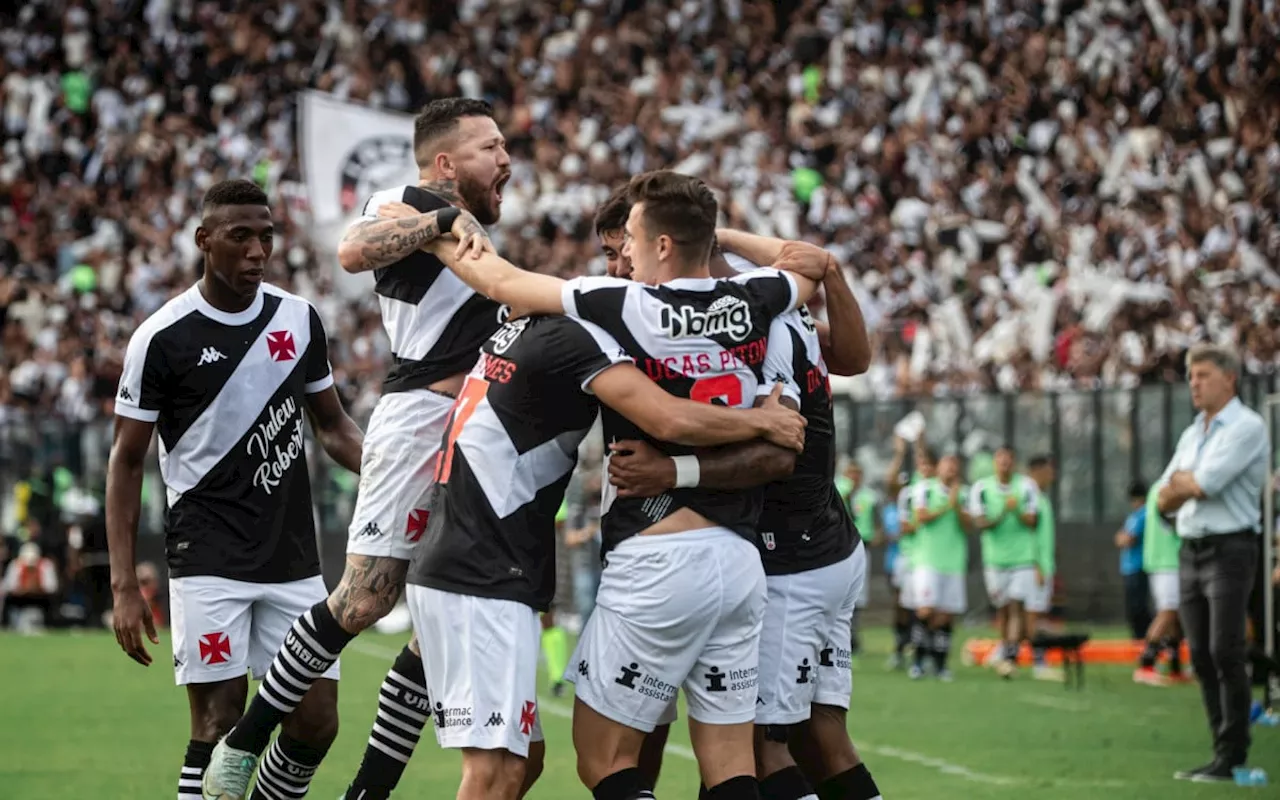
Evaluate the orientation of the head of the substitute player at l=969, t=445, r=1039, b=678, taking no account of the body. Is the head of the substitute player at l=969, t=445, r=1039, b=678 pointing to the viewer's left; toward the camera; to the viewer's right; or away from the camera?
toward the camera

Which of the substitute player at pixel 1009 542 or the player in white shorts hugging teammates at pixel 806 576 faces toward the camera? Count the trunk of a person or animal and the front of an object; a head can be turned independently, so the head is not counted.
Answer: the substitute player

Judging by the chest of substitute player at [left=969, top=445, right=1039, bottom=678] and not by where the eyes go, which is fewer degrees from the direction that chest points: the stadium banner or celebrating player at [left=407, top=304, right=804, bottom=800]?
the celebrating player

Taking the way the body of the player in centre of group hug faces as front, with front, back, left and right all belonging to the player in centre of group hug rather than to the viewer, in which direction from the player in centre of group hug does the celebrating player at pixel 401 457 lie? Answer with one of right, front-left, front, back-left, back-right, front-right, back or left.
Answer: front-left

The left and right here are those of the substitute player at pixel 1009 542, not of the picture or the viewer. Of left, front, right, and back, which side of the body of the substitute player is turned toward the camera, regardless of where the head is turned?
front

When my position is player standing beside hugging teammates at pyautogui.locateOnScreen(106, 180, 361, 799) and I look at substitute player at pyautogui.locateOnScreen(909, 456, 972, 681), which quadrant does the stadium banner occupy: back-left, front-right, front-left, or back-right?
front-left

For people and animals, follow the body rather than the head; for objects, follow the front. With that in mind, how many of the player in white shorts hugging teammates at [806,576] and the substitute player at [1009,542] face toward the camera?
1

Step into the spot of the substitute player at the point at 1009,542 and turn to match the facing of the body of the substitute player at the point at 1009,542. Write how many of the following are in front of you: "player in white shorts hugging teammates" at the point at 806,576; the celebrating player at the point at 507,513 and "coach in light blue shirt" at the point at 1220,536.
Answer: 3

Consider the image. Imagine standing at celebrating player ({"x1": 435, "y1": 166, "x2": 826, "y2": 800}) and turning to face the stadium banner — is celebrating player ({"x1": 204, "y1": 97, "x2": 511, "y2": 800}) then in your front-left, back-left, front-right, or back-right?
front-left

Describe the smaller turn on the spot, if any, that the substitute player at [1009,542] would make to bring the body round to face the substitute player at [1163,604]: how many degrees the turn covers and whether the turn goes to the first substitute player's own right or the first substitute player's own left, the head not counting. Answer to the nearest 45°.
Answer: approximately 45° to the first substitute player's own left

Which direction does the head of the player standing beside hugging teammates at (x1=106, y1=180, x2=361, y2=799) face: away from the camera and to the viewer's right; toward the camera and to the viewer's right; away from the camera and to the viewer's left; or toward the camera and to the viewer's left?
toward the camera and to the viewer's right

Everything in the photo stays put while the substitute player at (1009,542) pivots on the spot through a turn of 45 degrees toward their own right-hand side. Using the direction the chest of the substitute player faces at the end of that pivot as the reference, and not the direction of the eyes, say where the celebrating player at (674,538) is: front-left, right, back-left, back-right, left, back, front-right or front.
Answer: front-left
